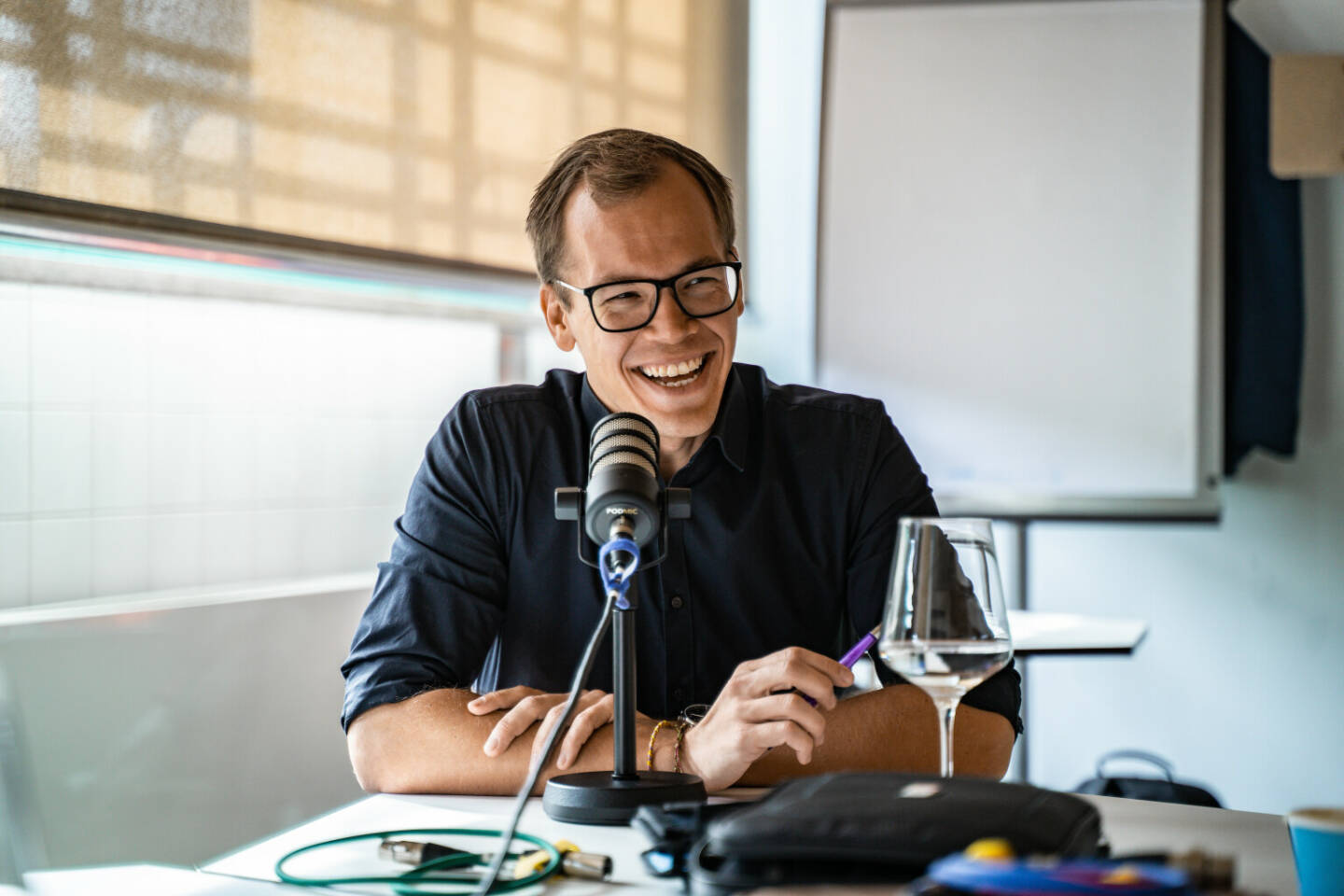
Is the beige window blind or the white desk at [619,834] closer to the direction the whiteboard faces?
the white desk

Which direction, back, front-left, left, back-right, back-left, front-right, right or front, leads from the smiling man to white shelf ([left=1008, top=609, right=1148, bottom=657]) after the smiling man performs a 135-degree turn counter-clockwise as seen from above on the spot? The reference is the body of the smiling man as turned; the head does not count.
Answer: front

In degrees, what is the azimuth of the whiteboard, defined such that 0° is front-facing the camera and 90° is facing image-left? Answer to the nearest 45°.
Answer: approximately 0°
